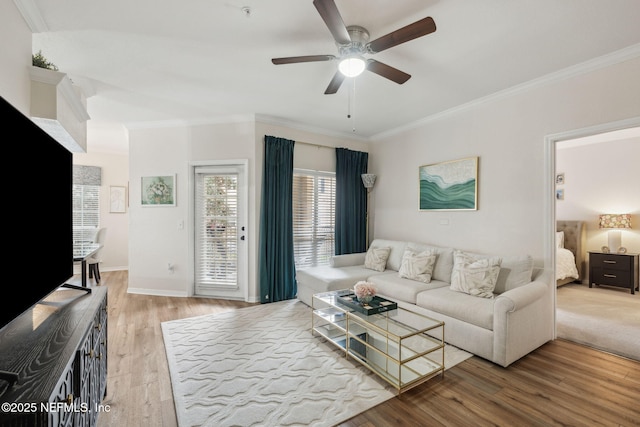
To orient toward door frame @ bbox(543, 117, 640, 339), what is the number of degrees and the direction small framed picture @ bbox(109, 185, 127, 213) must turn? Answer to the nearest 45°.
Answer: approximately 45° to its left

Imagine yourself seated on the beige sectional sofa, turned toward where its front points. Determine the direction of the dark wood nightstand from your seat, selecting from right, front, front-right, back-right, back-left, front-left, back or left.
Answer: back

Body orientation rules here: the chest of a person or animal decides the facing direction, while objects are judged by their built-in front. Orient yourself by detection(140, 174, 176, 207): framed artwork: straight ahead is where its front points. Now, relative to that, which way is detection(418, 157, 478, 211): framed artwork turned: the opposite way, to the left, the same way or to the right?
to the right

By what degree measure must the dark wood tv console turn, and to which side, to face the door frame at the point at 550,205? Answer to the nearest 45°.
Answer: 0° — it already faces it

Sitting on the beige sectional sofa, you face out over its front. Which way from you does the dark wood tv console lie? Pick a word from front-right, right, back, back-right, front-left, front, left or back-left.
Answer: front

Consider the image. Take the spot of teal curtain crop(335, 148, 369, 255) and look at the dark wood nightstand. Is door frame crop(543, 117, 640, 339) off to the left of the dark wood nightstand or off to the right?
right

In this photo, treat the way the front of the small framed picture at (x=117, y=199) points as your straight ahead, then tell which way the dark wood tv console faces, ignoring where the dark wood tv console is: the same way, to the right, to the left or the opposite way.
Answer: to the left

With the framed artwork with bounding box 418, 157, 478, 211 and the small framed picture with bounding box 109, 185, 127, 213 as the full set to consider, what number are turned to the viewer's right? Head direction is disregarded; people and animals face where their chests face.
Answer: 0

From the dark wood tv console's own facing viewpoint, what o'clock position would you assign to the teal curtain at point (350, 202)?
The teal curtain is roughly at 11 o'clock from the dark wood tv console.

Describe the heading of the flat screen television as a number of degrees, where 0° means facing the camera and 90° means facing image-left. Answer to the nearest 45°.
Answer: approximately 270°

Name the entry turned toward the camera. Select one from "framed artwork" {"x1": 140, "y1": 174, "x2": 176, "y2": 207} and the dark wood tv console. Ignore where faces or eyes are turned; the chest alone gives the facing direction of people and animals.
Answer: the framed artwork

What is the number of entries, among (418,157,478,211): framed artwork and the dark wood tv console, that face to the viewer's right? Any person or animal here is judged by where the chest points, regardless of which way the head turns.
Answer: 1

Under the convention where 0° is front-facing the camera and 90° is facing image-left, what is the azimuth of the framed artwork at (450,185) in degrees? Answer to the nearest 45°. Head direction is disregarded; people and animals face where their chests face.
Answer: approximately 45°

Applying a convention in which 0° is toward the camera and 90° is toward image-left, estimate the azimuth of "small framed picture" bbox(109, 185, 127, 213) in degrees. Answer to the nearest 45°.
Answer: approximately 0°

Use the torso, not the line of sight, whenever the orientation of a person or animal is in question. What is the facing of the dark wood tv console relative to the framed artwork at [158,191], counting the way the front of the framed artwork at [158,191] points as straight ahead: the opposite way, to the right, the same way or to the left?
to the left

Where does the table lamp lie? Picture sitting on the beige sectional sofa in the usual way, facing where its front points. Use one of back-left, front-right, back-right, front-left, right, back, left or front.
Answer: back

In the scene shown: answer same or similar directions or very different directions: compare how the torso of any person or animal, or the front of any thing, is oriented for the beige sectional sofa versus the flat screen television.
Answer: very different directions
